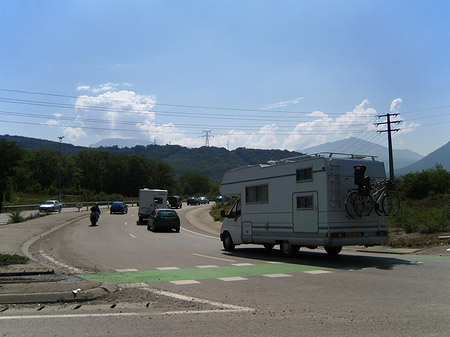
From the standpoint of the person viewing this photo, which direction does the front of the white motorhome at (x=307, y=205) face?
facing away from the viewer and to the left of the viewer

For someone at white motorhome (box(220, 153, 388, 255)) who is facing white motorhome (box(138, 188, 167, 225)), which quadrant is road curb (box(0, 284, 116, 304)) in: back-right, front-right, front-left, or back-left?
back-left

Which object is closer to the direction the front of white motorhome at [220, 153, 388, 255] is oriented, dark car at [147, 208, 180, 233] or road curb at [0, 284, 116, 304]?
the dark car

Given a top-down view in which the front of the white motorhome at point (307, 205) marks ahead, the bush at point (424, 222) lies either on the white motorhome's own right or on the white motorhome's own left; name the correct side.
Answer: on the white motorhome's own right

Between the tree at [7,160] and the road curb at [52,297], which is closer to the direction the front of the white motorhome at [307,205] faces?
the tree

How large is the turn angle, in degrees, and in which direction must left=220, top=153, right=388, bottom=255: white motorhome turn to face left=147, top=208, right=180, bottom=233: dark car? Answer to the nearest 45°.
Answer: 0° — it already faces it

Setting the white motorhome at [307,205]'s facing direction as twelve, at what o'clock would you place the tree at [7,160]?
The tree is roughly at 11 o'clock from the white motorhome.

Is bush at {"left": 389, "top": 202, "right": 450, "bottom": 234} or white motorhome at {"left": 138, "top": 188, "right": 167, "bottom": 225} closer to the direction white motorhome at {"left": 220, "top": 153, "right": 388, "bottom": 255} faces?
the white motorhome

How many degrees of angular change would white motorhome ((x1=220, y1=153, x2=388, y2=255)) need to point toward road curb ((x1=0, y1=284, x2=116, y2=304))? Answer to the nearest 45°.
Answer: approximately 90° to its left
